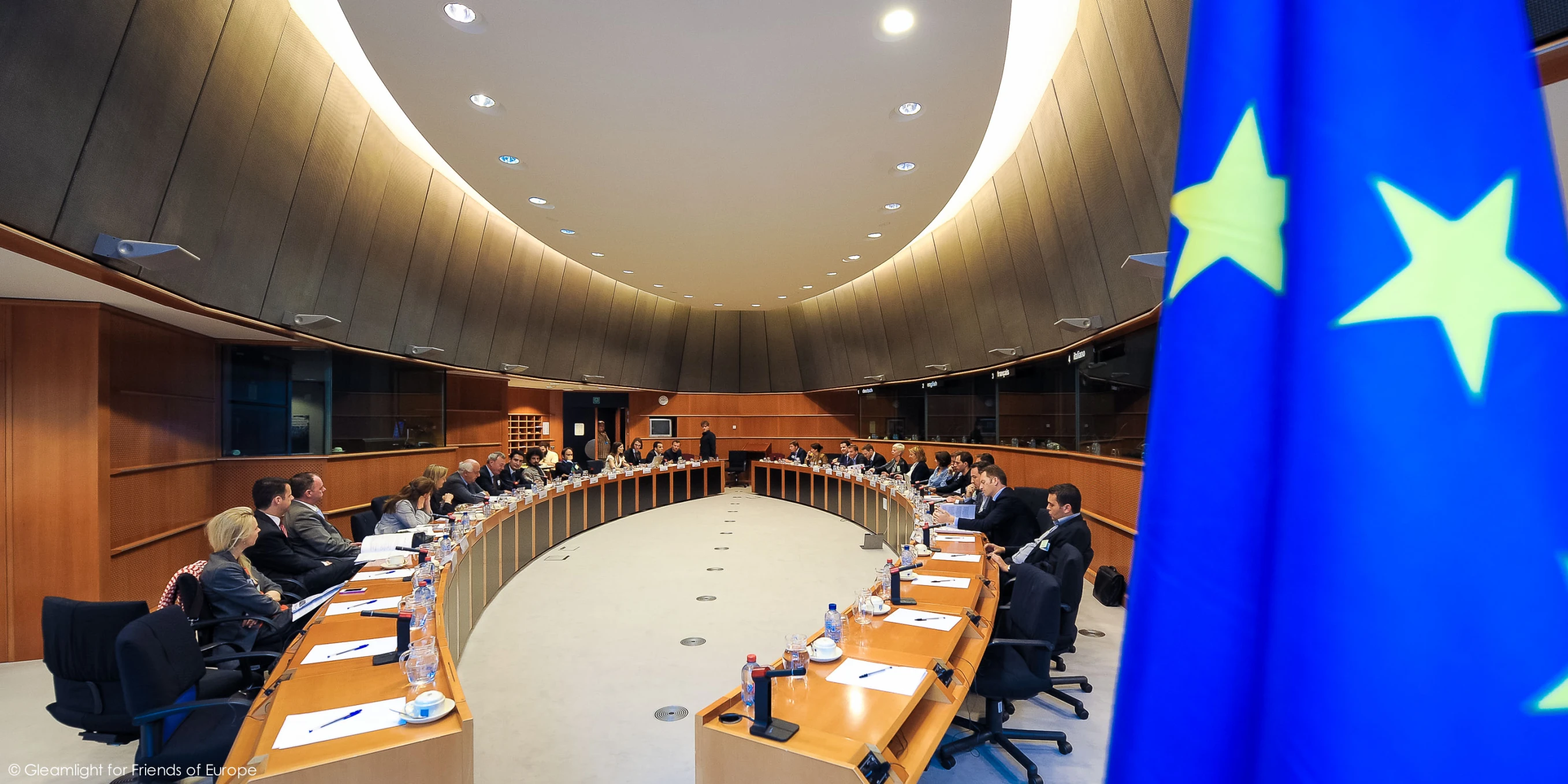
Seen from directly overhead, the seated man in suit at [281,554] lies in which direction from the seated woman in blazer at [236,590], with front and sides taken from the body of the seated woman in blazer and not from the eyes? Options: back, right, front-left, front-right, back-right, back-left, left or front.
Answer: left

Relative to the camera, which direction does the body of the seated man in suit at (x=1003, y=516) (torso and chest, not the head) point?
to the viewer's left

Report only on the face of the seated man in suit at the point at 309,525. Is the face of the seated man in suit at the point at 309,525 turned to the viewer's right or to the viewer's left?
to the viewer's right

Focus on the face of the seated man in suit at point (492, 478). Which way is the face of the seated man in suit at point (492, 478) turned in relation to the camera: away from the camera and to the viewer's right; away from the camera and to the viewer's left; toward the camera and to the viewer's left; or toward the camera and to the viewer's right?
toward the camera and to the viewer's right

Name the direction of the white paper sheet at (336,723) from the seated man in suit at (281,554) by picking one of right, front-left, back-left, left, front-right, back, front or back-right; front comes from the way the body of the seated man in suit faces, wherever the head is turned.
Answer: right

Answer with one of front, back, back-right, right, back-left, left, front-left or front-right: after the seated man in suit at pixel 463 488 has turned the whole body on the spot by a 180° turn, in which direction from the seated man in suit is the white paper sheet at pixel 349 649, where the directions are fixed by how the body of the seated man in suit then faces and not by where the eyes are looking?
left

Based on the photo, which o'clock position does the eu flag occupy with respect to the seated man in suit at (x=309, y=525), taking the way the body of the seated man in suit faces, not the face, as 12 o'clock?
The eu flag is roughly at 3 o'clock from the seated man in suit.

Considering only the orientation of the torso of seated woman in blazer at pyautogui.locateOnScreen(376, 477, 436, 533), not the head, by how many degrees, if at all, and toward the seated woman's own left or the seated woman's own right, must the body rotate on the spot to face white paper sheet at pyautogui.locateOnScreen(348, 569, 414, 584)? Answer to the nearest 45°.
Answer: approximately 90° to the seated woman's own right

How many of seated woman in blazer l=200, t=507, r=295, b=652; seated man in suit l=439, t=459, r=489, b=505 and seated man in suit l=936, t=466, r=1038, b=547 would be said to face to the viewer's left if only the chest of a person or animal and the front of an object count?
1

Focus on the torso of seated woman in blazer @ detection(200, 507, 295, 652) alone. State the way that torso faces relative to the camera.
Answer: to the viewer's right

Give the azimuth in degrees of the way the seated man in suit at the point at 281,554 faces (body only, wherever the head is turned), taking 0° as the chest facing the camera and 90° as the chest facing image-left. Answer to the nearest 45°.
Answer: approximately 270°

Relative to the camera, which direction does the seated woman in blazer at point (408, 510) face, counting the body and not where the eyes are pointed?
to the viewer's right

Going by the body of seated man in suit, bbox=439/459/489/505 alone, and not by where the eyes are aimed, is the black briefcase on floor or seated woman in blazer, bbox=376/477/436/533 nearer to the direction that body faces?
the black briefcase on floor

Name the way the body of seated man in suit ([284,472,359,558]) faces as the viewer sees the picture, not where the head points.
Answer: to the viewer's right

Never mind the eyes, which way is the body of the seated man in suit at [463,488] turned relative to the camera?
to the viewer's right
